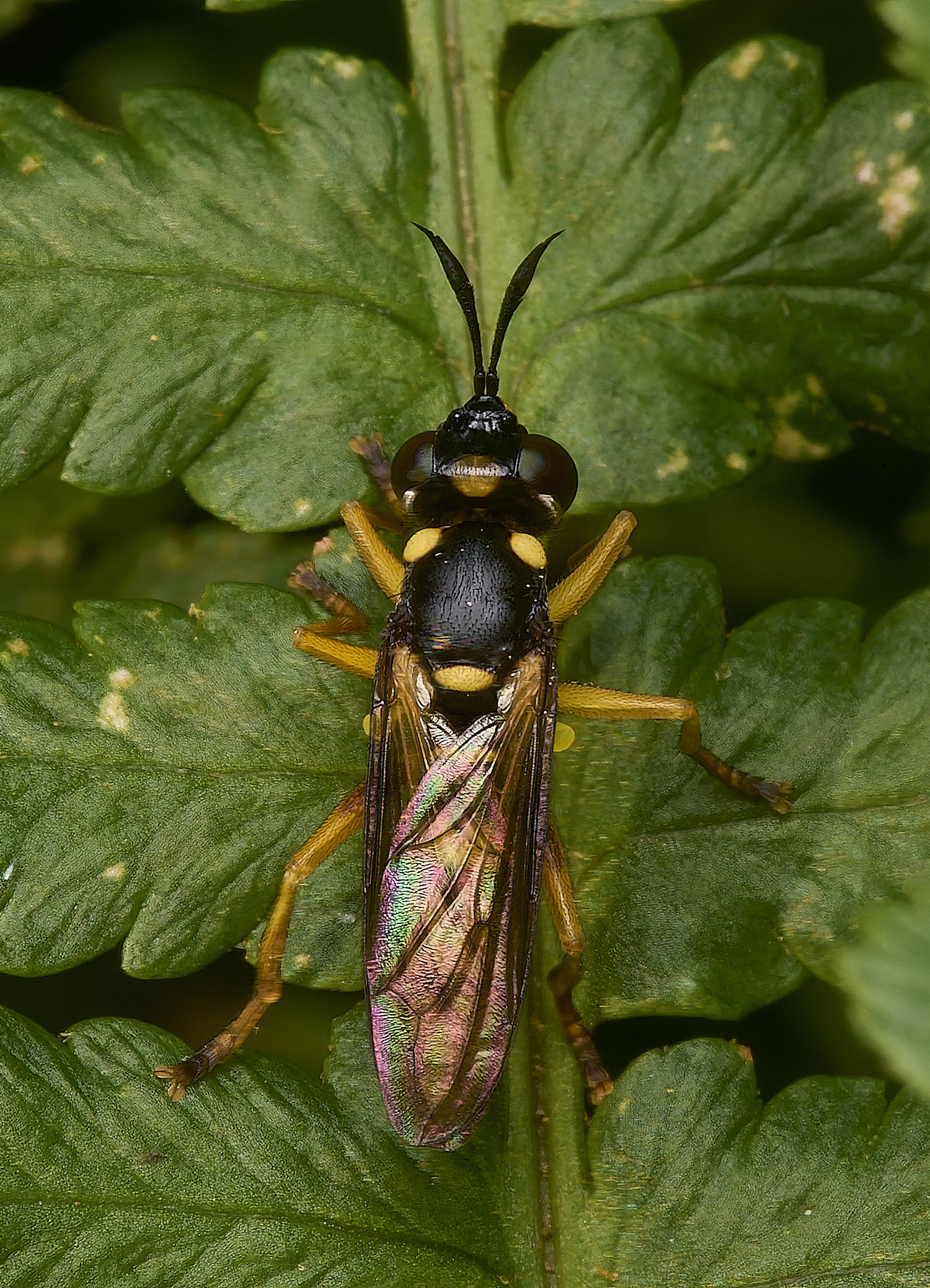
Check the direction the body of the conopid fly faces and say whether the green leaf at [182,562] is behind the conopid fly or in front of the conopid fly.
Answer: in front

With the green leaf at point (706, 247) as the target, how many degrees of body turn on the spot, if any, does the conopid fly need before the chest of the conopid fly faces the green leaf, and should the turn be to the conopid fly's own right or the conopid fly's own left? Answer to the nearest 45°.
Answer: approximately 45° to the conopid fly's own right

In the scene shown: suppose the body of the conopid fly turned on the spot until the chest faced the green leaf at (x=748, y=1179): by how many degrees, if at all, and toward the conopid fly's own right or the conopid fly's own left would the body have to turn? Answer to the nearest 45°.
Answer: approximately 135° to the conopid fly's own right

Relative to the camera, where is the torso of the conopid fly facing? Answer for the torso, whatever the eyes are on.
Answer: away from the camera
